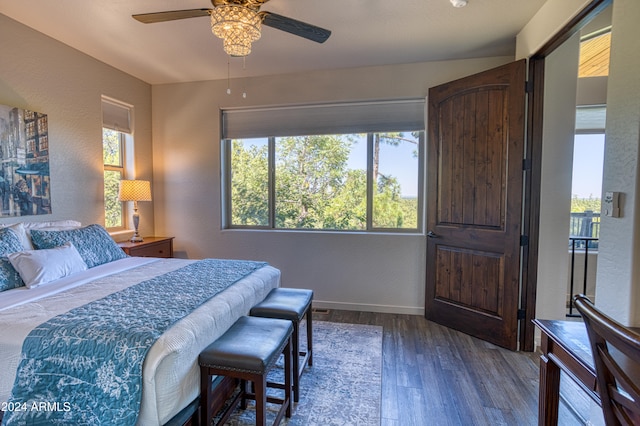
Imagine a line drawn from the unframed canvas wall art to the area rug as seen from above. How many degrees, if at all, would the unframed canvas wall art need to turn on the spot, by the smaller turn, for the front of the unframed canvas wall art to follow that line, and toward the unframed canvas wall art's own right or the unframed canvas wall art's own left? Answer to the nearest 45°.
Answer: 0° — it already faces it

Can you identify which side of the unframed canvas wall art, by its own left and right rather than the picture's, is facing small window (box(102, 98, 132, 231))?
left

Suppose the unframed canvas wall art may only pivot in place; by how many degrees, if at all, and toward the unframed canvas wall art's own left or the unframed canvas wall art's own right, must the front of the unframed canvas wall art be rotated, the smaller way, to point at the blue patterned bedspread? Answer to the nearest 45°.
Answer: approximately 45° to the unframed canvas wall art's own right

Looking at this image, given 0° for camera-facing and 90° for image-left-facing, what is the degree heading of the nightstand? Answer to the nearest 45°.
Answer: approximately 315°
